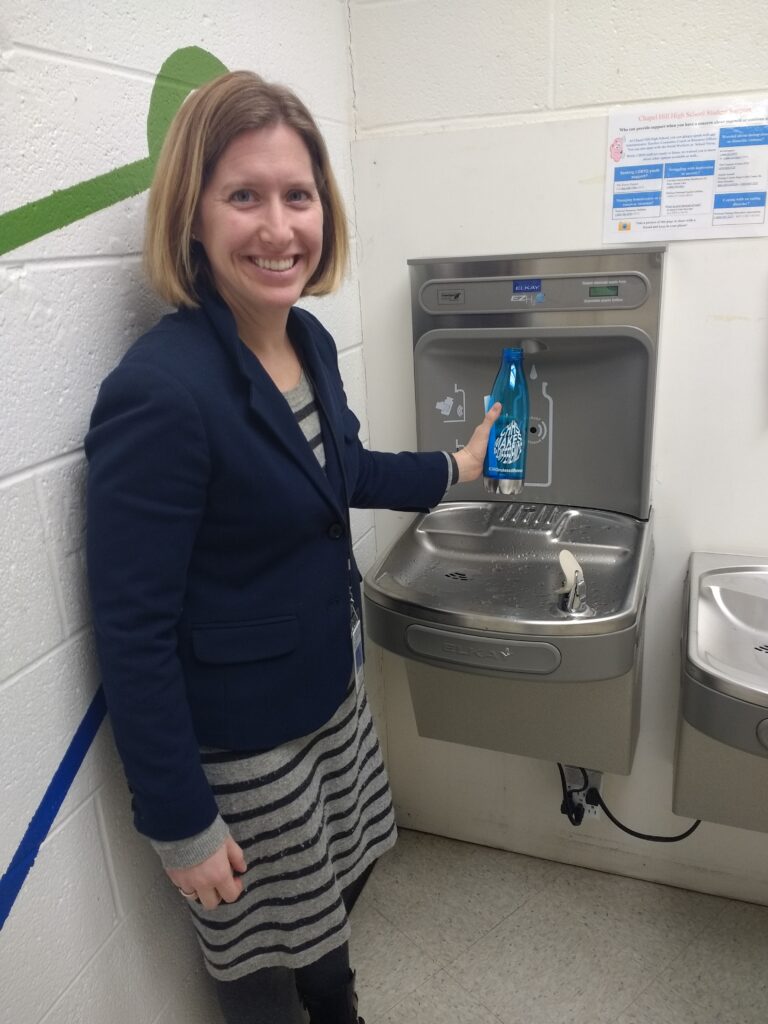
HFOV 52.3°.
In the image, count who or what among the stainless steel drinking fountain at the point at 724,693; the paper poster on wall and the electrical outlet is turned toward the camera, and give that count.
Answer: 3

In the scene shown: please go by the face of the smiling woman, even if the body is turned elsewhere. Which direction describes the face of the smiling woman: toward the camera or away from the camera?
toward the camera

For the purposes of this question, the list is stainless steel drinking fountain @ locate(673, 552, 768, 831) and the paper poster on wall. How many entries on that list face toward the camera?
2

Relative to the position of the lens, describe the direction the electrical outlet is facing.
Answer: facing the viewer

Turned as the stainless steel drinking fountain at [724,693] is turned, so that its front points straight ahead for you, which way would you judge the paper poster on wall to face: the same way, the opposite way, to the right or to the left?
the same way

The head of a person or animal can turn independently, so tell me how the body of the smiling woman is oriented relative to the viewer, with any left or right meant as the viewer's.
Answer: facing the viewer and to the right of the viewer

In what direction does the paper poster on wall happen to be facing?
toward the camera

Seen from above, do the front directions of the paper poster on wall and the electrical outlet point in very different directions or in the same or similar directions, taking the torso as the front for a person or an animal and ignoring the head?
same or similar directions
